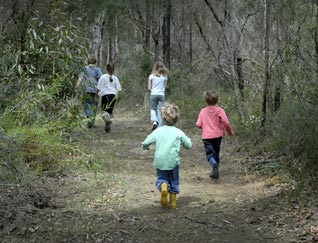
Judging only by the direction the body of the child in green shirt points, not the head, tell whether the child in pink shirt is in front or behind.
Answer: in front

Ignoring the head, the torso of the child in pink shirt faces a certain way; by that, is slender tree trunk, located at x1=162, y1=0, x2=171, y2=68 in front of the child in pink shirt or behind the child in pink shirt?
in front

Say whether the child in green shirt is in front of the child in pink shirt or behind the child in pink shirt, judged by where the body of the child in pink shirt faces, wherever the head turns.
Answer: behind

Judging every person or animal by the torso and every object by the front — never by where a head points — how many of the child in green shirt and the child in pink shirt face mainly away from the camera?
2

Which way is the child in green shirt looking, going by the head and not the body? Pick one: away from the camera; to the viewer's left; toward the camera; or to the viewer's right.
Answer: away from the camera

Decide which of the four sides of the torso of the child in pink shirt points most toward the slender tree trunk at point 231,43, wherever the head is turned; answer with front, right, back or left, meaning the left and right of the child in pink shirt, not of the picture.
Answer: front

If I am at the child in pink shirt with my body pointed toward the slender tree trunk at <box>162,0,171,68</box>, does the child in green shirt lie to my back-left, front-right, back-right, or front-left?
back-left

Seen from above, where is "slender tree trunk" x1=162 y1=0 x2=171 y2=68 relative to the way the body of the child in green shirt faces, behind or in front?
in front

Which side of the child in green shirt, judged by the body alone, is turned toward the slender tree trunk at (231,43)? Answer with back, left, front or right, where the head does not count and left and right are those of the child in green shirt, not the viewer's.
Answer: front

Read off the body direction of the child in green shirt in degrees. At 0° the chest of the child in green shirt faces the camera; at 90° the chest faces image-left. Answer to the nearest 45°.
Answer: approximately 180°

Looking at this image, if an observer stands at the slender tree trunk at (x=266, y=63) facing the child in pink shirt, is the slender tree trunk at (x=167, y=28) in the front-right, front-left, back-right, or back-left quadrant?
back-right

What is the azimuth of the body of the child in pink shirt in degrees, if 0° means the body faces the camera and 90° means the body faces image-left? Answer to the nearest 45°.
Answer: approximately 180°
